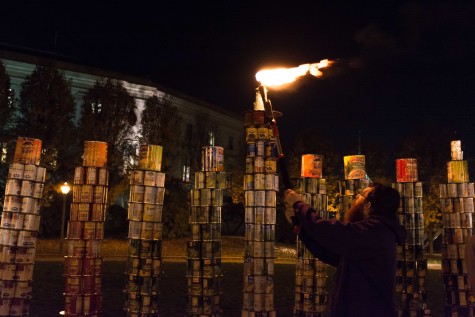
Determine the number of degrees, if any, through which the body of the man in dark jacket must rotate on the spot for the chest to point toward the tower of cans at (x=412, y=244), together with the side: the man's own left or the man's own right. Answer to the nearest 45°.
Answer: approximately 90° to the man's own right

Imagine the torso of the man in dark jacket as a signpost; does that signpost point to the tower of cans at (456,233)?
no

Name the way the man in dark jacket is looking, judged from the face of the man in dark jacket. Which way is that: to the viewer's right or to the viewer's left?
to the viewer's left

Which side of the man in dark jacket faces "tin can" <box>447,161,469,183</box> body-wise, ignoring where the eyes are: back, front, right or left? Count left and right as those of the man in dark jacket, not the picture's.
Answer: right

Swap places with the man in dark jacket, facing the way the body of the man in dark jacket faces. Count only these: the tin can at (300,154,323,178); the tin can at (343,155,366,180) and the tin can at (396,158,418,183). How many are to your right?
3

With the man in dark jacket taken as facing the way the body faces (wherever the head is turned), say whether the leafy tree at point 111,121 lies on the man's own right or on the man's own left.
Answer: on the man's own right

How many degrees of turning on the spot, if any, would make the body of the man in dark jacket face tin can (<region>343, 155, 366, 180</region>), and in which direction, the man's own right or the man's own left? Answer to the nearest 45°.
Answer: approximately 90° to the man's own right

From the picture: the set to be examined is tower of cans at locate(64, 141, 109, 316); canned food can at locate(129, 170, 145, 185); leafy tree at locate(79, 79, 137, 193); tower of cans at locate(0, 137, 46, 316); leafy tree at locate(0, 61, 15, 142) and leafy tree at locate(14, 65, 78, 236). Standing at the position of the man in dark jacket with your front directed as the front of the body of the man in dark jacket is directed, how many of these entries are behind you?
0

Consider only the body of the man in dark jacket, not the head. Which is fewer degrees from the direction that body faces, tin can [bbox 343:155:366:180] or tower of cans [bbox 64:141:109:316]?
the tower of cans

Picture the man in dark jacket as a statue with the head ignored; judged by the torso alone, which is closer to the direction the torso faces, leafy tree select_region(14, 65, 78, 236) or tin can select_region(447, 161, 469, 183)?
the leafy tree

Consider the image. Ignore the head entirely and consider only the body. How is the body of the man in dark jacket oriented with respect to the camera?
to the viewer's left

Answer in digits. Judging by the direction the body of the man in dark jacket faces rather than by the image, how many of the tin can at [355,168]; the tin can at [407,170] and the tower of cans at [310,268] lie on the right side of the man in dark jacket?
3
